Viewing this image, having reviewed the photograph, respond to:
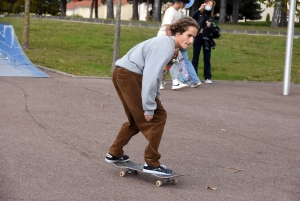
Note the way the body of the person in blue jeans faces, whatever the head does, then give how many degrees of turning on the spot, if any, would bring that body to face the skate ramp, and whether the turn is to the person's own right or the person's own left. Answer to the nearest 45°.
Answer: approximately 180°

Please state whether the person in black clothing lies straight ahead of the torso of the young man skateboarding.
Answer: no

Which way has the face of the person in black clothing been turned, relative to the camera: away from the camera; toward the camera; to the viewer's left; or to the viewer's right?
toward the camera

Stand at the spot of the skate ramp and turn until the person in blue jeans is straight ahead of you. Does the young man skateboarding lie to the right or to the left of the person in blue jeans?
right
